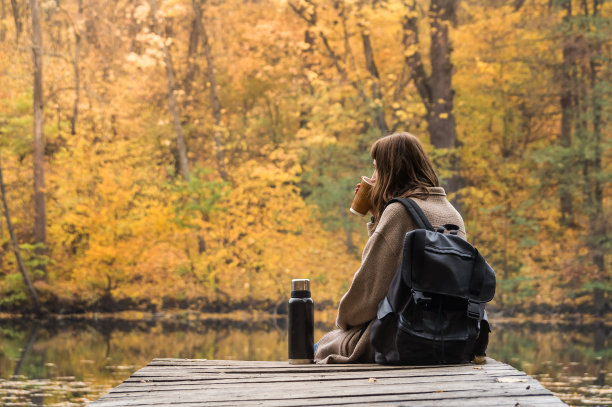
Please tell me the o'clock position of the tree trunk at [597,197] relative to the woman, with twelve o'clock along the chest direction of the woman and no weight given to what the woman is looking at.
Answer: The tree trunk is roughly at 2 o'clock from the woman.

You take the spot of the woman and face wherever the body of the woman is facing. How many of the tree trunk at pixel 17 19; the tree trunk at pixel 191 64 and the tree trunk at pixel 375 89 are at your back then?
0

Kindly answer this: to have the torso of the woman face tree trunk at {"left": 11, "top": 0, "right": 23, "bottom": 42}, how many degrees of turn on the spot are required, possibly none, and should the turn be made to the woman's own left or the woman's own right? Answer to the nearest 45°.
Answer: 0° — they already face it

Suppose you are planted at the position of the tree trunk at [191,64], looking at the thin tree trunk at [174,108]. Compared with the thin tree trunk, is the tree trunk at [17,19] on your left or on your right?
right

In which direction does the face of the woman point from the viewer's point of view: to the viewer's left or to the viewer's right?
to the viewer's left

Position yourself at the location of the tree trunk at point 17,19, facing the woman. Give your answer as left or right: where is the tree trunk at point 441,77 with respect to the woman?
left

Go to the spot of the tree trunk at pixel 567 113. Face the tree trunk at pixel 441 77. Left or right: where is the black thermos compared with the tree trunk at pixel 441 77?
left

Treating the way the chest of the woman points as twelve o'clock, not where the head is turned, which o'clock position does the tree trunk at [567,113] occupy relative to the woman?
The tree trunk is roughly at 2 o'clock from the woman.

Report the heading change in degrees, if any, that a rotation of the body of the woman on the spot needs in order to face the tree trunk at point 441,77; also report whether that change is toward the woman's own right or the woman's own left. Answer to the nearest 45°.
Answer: approximately 45° to the woman's own right

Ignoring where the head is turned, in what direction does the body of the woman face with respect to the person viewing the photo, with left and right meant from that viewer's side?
facing away from the viewer and to the left of the viewer

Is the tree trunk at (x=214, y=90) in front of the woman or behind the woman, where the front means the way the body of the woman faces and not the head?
in front
